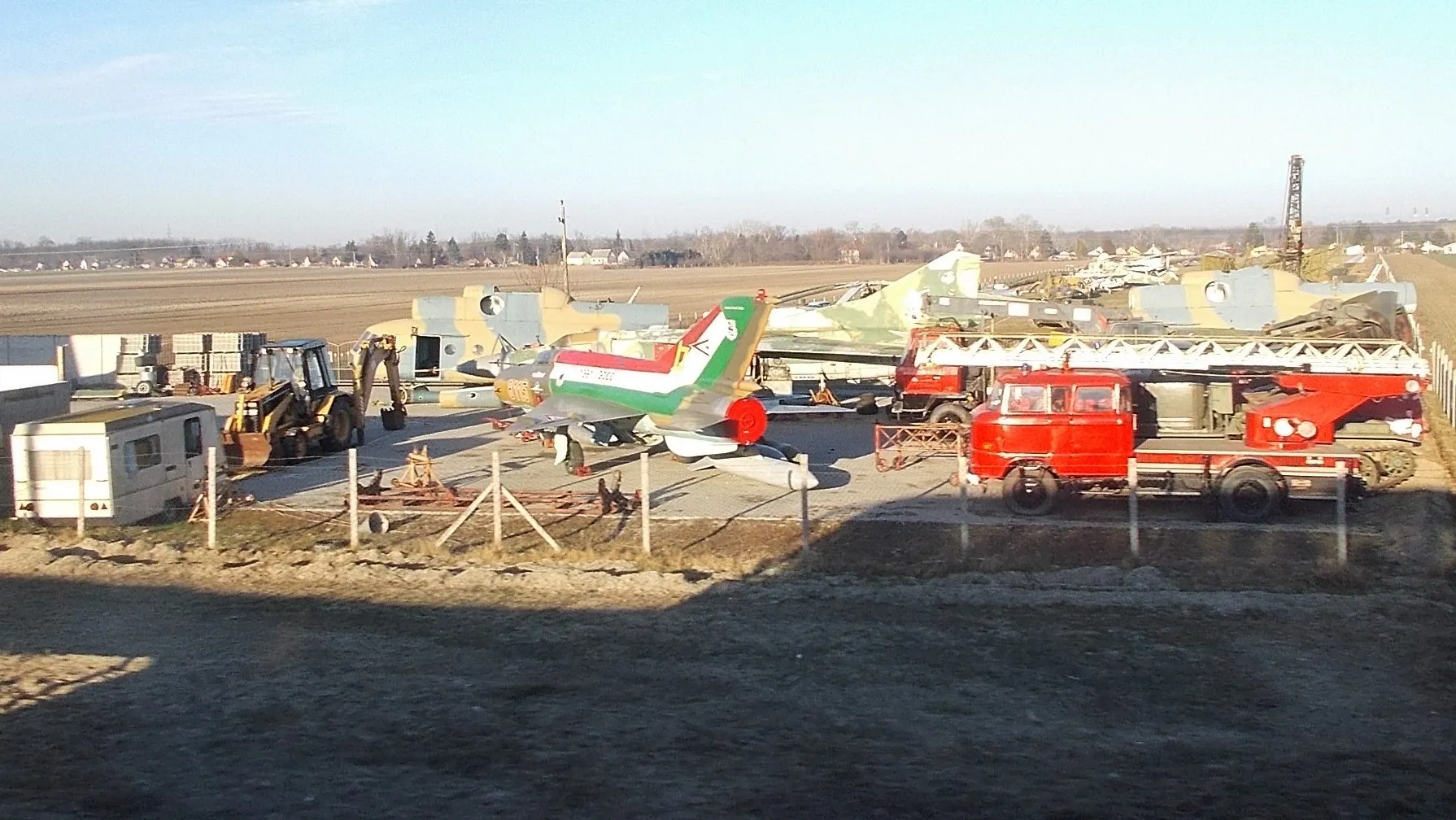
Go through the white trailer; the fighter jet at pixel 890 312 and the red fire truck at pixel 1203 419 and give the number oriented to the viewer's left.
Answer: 2

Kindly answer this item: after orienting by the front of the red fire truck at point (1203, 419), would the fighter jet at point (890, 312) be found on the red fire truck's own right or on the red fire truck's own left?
on the red fire truck's own right

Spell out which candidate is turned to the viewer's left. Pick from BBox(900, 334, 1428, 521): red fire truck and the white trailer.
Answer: the red fire truck

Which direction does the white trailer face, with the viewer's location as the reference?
facing away from the viewer and to the right of the viewer

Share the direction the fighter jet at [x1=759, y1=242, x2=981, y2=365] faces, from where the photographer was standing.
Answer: facing to the left of the viewer

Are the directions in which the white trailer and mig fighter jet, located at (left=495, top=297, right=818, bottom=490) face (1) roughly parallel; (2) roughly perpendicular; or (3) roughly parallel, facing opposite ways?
roughly perpendicular

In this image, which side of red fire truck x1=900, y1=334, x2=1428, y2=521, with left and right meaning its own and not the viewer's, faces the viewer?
left

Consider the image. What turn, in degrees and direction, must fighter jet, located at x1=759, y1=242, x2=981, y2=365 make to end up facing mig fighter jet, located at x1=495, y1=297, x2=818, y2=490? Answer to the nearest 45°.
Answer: approximately 90° to its left

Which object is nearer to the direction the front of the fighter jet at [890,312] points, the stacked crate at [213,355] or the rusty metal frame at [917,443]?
the stacked crate

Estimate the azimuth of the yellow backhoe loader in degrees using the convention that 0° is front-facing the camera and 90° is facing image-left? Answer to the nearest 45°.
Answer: approximately 45°
